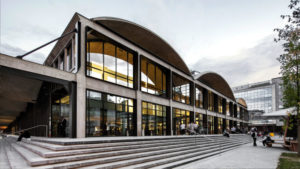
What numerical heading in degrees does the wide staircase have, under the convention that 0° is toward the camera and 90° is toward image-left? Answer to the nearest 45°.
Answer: approximately 315°

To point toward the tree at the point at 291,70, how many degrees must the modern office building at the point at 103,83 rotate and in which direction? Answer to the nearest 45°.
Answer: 0° — it already faces it
